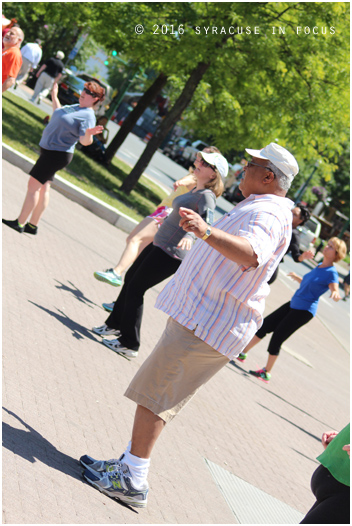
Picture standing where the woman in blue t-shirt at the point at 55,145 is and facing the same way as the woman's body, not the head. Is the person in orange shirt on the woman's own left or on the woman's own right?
on the woman's own right

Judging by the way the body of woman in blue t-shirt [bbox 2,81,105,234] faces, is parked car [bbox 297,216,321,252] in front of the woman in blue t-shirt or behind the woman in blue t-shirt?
behind

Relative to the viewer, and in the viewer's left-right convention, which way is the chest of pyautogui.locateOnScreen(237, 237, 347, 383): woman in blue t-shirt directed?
facing the viewer and to the left of the viewer

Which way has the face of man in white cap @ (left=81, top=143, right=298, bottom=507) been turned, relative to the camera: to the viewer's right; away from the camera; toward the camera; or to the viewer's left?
to the viewer's left

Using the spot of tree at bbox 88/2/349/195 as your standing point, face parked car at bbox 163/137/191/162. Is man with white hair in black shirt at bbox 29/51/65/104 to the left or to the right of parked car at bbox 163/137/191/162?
left

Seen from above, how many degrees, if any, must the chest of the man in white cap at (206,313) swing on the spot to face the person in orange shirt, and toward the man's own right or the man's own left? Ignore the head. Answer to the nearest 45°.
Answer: approximately 45° to the man's own right

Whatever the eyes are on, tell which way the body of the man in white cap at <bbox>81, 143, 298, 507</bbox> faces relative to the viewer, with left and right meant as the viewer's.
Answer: facing to the left of the viewer
